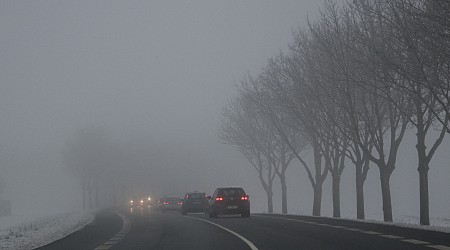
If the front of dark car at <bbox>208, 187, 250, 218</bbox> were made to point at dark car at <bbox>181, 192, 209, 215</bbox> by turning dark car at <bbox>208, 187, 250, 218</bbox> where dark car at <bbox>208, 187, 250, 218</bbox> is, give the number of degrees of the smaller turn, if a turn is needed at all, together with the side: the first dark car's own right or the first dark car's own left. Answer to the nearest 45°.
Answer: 0° — it already faces it

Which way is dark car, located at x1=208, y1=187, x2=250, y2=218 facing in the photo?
away from the camera

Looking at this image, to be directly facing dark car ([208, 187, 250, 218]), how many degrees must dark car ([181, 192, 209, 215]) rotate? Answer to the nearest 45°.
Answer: approximately 180°

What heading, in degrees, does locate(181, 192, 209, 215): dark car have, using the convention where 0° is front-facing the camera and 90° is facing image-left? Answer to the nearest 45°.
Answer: approximately 180°

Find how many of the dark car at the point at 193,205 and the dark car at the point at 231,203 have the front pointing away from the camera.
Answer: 2
